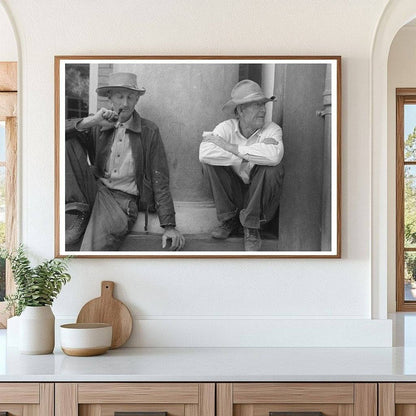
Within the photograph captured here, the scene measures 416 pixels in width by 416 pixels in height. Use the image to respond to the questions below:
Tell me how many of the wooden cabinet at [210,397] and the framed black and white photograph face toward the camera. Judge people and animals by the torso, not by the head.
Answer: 2

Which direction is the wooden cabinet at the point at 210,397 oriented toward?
toward the camera

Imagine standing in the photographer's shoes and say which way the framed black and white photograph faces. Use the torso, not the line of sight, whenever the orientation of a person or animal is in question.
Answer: facing the viewer

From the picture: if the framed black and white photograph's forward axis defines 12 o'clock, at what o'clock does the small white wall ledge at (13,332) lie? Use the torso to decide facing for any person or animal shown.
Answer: The small white wall ledge is roughly at 3 o'clock from the framed black and white photograph.
